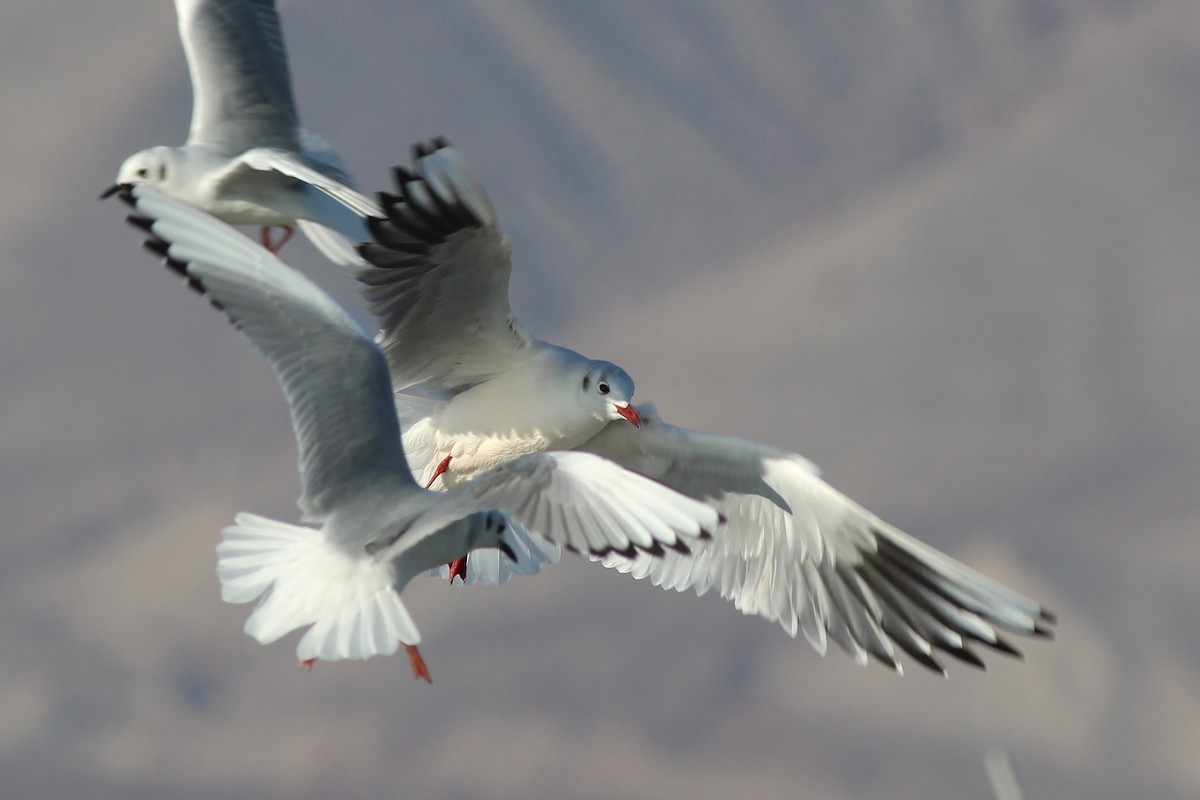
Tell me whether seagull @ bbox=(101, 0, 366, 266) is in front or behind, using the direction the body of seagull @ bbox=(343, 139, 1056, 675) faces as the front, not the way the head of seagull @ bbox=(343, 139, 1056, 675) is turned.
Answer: behind

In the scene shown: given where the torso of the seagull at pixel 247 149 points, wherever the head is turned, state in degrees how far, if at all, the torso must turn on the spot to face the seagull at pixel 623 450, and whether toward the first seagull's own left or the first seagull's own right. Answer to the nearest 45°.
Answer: approximately 135° to the first seagull's own left

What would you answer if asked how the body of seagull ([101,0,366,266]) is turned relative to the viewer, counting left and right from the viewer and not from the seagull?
facing to the left of the viewer

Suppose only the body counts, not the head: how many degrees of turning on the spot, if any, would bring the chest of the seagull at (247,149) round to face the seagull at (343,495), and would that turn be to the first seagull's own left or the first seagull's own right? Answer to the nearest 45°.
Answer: approximately 90° to the first seagull's own left

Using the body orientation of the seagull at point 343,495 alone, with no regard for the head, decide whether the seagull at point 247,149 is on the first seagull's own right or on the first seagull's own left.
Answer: on the first seagull's own left

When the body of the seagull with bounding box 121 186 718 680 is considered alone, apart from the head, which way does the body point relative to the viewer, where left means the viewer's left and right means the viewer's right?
facing away from the viewer and to the right of the viewer

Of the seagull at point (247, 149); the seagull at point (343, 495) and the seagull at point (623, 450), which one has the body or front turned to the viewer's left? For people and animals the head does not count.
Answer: the seagull at point (247, 149)

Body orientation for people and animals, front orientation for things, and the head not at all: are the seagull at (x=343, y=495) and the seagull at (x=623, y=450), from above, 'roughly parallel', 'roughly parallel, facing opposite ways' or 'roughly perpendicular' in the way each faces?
roughly perpendicular
